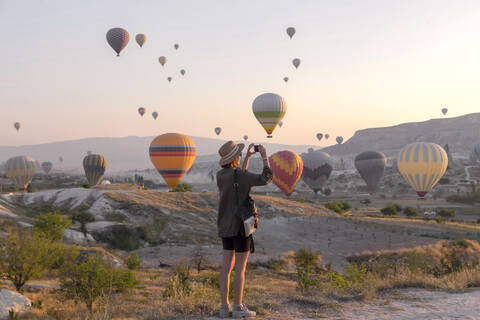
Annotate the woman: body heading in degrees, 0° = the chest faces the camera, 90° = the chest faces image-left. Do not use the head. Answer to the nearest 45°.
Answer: approximately 225°

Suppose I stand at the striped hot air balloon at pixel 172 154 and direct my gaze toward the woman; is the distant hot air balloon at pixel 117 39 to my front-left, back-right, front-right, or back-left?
back-right

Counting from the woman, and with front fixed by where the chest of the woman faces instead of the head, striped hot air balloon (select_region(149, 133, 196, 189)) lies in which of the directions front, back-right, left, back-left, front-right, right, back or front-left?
front-left

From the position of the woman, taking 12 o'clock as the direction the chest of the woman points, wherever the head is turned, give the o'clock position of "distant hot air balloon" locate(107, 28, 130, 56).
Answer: The distant hot air balloon is roughly at 10 o'clock from the woman.

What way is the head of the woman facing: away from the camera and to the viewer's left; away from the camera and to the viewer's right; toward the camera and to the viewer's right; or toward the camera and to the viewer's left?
away from the camera and to the viewer's right
